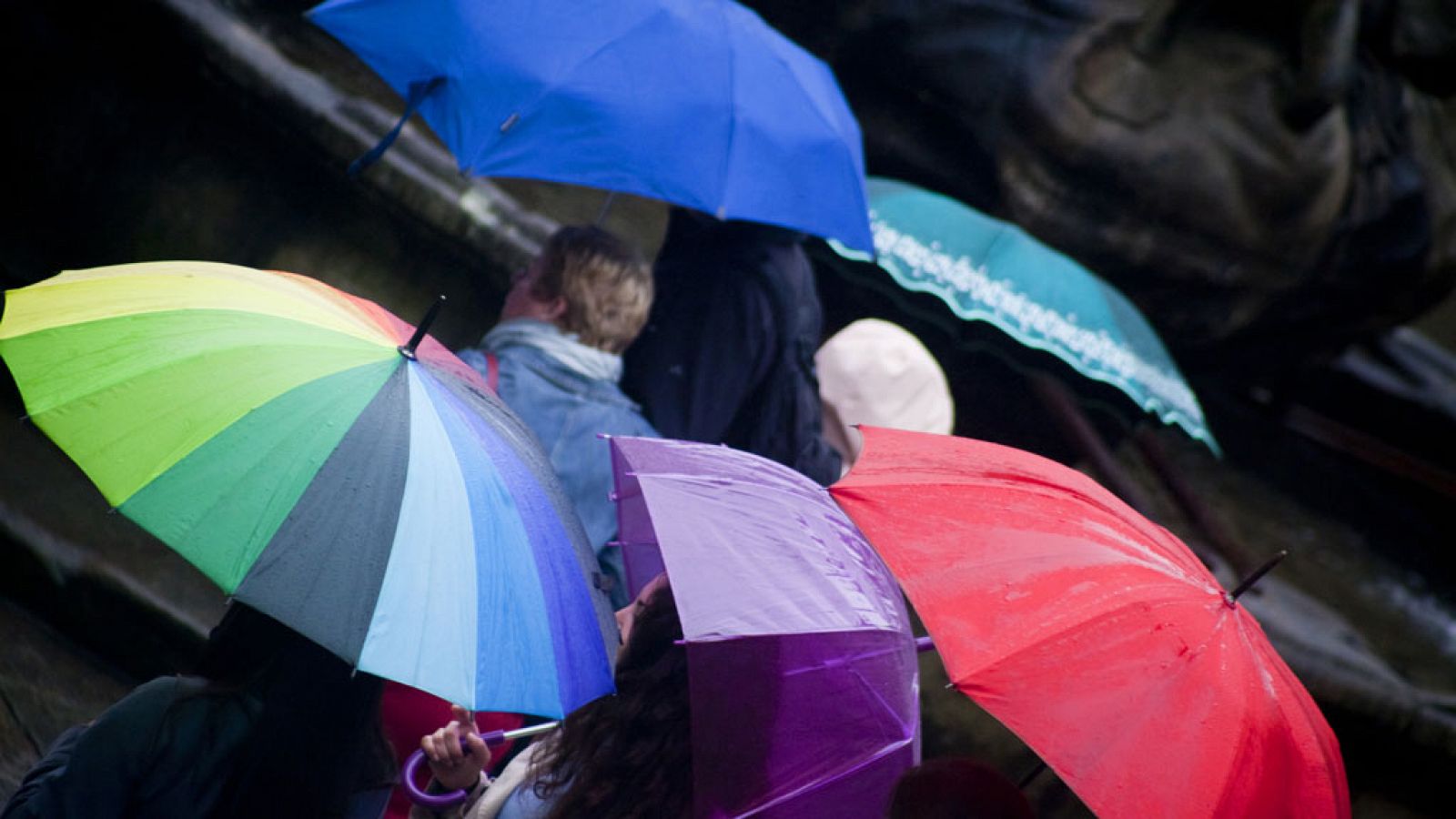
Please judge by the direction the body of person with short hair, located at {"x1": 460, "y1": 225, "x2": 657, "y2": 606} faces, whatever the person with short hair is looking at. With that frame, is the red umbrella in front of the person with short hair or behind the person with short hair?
behind

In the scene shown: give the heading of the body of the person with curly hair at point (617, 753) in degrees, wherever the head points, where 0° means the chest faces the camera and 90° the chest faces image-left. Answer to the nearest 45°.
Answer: approximately 90°

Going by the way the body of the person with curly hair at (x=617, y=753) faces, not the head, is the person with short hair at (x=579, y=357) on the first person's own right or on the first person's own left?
on the first person's own right

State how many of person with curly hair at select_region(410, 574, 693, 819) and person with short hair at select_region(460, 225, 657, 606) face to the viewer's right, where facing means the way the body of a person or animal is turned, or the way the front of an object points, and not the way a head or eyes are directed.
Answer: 0

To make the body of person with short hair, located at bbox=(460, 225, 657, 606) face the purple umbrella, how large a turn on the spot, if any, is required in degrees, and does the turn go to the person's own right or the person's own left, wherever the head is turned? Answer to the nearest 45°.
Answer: approximately 135° to the person's own left
